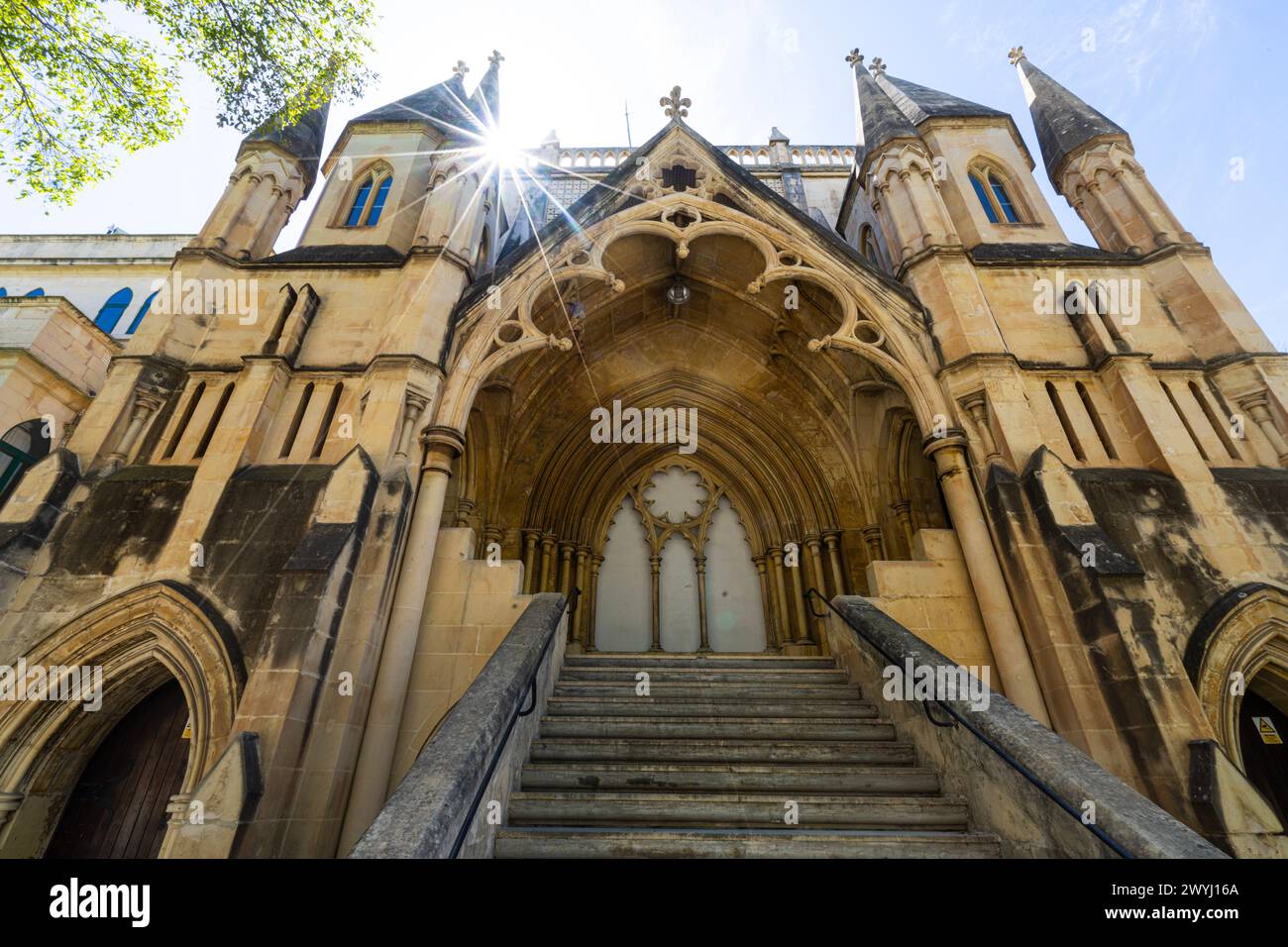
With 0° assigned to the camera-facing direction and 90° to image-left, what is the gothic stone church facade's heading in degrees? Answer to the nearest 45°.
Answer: approximately 0°
